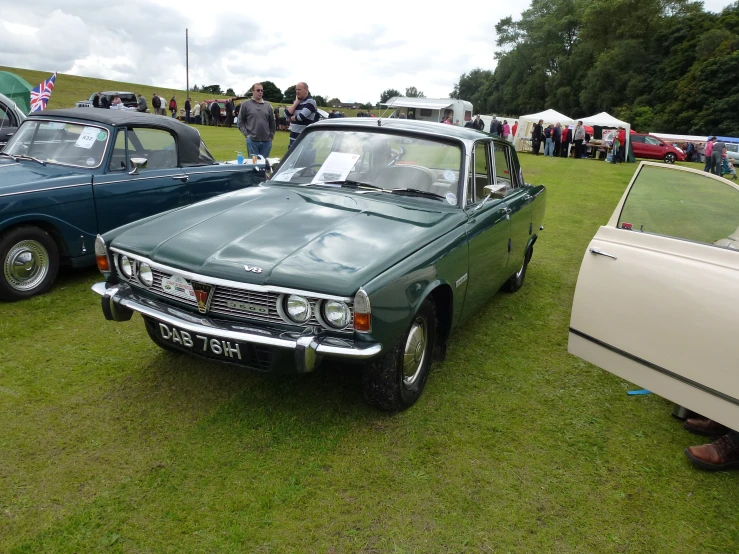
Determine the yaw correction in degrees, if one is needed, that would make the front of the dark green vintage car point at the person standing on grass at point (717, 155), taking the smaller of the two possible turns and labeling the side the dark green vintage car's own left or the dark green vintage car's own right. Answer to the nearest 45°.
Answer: approximately 180°

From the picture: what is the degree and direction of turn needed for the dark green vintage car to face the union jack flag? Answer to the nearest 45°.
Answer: approximately 90° to its right

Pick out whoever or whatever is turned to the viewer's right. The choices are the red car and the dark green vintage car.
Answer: the red car

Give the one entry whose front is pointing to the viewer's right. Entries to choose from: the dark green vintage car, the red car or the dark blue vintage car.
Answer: the red car

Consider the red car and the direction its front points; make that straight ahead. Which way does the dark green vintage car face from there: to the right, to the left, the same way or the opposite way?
to the right

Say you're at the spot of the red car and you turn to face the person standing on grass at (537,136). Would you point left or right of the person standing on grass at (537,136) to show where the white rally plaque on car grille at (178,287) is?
left

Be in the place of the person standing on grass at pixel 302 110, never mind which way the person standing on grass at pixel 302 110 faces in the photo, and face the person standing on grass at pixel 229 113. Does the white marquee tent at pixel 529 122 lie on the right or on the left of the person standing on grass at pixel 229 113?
right

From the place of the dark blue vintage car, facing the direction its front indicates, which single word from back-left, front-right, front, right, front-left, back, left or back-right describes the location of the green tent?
back-right

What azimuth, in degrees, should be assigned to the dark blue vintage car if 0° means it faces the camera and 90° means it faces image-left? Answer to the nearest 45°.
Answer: approximately 45°

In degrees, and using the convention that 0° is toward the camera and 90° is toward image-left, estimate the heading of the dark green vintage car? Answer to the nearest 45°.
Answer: approximately 45°

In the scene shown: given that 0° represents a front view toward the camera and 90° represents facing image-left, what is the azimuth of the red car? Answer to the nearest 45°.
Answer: approximately 270°
